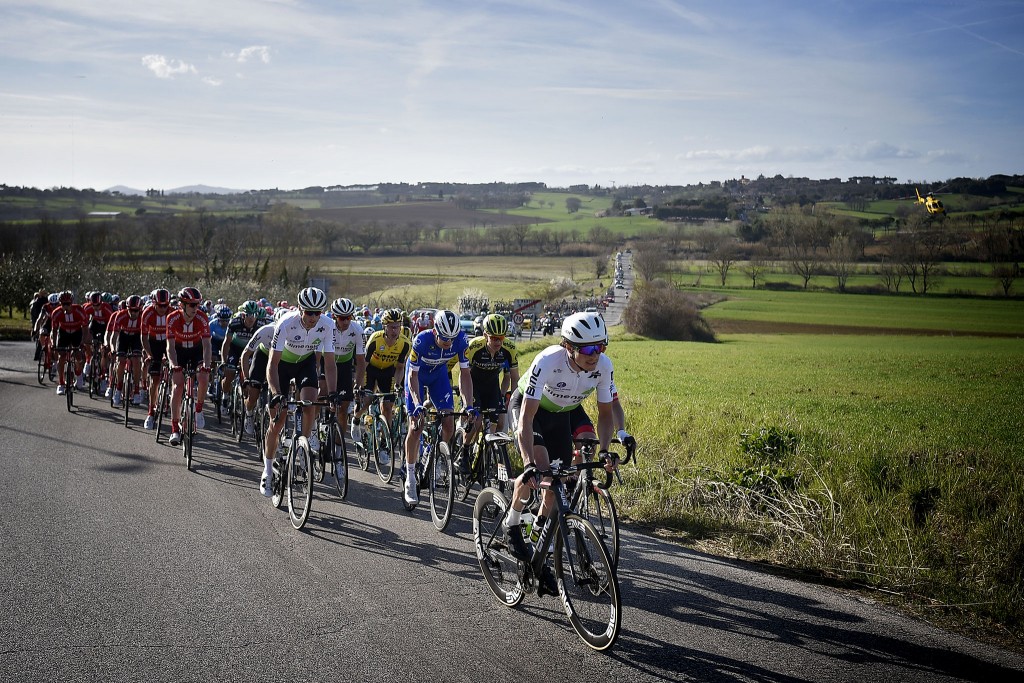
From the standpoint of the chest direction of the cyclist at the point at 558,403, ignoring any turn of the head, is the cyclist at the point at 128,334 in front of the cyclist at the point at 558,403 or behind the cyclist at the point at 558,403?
behind

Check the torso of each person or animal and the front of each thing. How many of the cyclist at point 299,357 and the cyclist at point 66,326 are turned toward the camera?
2

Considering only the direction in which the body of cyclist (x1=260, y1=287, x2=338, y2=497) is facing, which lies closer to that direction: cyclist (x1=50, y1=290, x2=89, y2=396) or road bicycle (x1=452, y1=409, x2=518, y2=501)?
the road bicycle

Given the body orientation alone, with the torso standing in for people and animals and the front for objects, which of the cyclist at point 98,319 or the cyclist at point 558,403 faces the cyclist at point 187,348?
the cyclist at point 98,319

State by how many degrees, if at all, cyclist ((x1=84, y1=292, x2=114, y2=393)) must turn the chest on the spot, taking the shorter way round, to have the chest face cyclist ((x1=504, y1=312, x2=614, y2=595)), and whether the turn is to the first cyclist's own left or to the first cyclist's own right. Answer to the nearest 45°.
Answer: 0° — they already face them

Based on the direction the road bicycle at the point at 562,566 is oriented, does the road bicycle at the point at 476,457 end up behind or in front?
behind

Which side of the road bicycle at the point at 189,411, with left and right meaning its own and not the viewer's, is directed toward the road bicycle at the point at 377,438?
left
